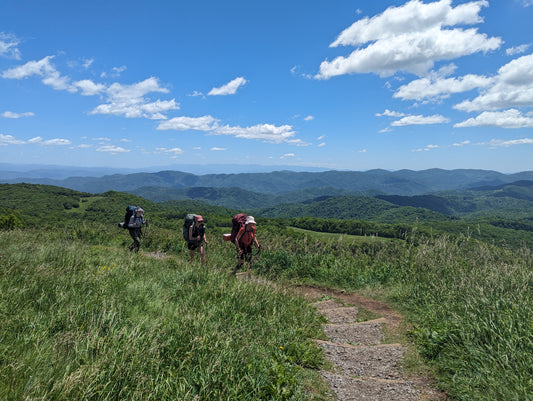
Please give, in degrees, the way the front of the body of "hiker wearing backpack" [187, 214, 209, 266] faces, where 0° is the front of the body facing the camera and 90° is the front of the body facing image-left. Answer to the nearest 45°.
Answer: approximately 315°

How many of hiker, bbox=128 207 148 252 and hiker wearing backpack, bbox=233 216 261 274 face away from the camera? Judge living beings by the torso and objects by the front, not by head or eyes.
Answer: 0

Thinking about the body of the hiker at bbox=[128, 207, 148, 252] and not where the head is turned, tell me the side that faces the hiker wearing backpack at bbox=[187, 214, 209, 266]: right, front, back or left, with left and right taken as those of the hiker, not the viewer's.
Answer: front

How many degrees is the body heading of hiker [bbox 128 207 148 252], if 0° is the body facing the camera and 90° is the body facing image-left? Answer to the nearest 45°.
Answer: approximately 315°

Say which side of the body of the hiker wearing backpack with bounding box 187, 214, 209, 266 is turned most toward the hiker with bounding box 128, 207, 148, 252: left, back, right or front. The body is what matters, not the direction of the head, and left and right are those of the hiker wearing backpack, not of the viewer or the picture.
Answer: back

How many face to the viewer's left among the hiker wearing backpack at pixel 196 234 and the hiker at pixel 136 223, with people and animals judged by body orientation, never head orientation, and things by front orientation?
0

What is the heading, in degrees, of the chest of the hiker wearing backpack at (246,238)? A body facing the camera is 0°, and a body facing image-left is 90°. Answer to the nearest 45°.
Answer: approximately 315°

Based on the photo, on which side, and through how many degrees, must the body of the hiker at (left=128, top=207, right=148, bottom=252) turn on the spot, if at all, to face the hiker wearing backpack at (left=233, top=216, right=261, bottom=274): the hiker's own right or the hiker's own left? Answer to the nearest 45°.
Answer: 0° — they already face them

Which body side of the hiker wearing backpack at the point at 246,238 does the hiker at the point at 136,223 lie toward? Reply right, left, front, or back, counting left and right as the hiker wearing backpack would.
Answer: back
